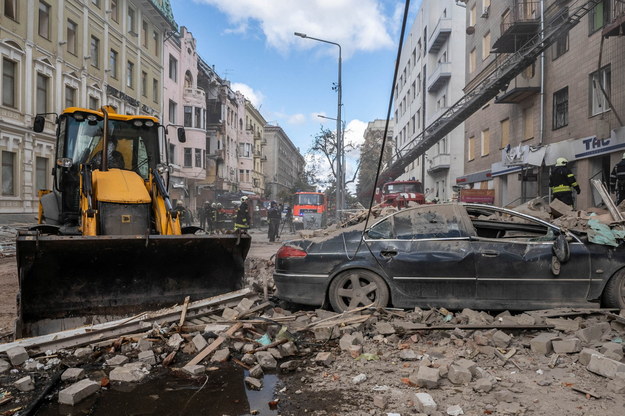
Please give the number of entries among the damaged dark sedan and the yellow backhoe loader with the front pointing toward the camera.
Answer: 1

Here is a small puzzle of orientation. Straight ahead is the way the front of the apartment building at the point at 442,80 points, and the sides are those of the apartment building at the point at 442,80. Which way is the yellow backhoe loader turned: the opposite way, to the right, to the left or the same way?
to the left

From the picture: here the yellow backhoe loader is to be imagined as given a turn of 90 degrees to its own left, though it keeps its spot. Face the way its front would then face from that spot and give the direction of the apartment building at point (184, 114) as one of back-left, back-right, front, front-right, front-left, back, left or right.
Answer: left

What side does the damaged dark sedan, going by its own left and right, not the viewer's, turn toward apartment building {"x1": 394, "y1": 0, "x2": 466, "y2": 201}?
left

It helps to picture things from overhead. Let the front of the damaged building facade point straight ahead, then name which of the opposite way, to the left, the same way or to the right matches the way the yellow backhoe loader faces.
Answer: to the left

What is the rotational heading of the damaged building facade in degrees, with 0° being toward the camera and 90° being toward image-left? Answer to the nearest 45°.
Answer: approximately 45°

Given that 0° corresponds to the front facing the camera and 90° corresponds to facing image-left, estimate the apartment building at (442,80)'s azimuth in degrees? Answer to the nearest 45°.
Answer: approximately 45°

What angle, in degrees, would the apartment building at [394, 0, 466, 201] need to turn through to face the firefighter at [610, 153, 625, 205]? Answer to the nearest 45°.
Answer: approximately 45° to its left

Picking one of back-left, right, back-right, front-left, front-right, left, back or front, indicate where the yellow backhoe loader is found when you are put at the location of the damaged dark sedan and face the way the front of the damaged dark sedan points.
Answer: back

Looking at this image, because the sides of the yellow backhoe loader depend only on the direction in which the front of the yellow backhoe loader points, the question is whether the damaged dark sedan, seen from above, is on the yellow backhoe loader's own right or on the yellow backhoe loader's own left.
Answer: on the yellow backhoe loader's own left

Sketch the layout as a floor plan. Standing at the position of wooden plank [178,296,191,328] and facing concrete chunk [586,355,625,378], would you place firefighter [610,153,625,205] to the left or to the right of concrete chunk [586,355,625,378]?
left

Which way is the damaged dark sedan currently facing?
to the viewer's right
